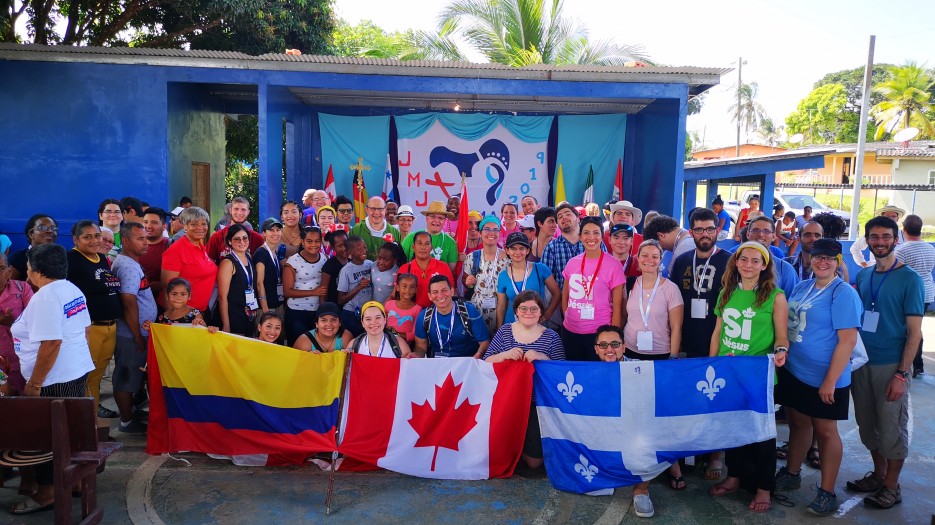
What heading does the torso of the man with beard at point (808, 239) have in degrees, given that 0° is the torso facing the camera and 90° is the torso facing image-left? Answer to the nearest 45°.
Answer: approximately 0°

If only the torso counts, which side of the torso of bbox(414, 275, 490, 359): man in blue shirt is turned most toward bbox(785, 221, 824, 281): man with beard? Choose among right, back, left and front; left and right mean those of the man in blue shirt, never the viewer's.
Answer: left

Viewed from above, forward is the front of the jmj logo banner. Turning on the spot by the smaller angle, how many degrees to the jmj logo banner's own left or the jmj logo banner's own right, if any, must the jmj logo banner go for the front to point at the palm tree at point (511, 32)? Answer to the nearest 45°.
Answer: approximately 180°

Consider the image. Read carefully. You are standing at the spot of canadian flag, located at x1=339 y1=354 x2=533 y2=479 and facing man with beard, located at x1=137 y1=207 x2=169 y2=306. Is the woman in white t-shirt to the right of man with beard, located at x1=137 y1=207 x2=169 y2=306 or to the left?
left

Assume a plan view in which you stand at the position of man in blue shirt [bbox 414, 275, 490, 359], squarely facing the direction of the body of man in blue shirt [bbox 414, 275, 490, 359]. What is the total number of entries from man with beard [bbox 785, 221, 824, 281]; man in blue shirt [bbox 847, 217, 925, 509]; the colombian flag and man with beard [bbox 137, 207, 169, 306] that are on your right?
2
